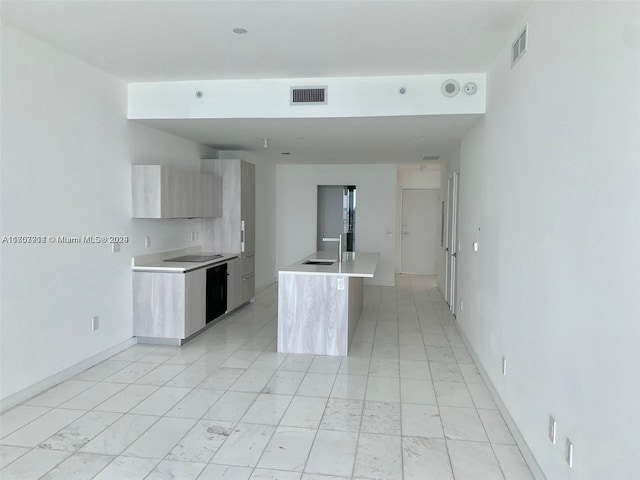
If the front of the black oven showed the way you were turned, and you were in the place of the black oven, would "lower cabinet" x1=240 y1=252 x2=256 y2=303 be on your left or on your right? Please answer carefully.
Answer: on your left

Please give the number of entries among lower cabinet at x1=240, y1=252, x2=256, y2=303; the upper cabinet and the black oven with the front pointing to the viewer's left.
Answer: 0

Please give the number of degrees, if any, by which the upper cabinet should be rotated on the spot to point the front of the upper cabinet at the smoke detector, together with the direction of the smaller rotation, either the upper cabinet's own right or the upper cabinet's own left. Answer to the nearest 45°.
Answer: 0° — it already faces it

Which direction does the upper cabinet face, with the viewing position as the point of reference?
facing the viewer and to the right of the viewer

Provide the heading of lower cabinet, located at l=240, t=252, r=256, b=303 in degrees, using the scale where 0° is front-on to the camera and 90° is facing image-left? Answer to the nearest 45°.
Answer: approximately 315°

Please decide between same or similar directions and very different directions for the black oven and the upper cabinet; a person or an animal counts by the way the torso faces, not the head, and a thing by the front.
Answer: same or similar directions

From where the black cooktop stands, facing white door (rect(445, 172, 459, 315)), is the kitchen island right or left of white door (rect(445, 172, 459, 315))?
right

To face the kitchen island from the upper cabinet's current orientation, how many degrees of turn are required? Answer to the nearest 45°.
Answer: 0° — it already faces it

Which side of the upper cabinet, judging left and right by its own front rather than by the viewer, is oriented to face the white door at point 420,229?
left

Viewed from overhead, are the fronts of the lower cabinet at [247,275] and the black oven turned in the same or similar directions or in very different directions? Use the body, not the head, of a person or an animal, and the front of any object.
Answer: same or similar directions

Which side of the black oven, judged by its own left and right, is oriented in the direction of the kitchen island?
front

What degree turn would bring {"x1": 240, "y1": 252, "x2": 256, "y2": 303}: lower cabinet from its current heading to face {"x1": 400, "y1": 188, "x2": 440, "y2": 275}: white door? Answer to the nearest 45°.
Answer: approximately 90° to its left

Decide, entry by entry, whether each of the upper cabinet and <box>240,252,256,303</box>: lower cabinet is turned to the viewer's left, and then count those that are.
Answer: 0

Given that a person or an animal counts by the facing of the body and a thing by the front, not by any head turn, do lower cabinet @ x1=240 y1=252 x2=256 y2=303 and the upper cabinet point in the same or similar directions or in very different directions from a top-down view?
same or similar directions
